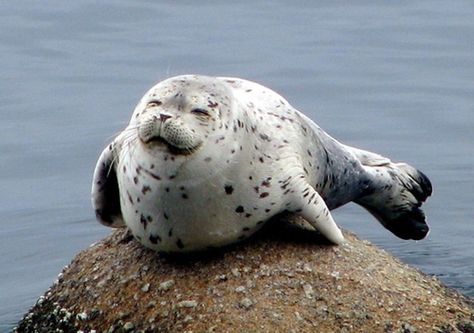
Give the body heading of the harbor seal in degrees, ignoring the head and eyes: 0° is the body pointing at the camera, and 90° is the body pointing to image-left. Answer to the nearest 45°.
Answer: approximately 45°
